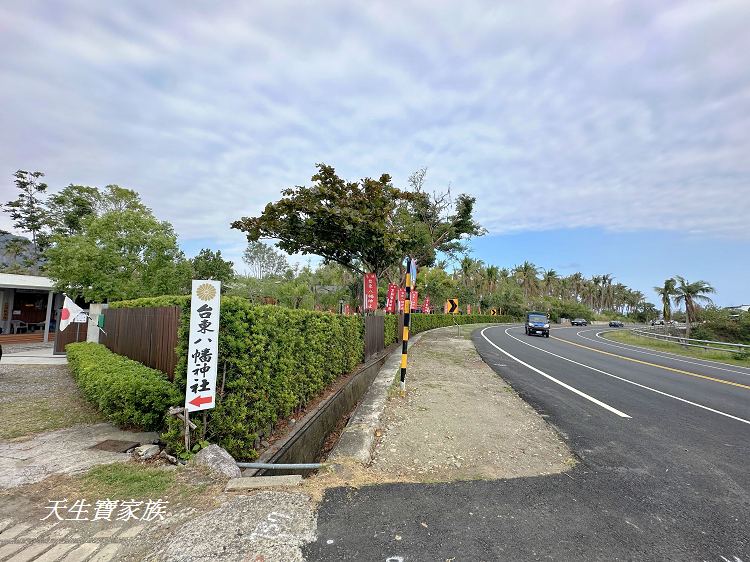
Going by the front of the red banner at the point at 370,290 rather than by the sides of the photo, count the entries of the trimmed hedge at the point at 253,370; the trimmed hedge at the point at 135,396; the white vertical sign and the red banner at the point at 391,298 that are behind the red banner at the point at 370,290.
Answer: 1

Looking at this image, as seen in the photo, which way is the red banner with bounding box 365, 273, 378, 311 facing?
toward the camera

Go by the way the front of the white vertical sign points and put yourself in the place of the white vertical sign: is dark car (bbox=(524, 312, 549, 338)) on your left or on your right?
on your left

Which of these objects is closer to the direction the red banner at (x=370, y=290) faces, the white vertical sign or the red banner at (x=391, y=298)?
the white vertical sign

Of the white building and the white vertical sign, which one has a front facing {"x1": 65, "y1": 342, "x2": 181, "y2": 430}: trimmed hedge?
the white building

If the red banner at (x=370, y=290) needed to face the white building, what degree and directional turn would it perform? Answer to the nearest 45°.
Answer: approximately 90° to its right

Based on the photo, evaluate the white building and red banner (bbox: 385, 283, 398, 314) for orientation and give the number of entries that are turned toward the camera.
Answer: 2

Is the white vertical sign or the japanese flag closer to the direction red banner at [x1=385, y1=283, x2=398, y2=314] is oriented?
the white vertical sign

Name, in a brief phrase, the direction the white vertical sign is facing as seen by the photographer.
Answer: facing the viewer

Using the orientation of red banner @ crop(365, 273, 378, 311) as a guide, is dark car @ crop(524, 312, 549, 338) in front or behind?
behind

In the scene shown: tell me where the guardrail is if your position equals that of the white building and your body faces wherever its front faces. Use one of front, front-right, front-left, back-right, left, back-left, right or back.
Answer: front-left

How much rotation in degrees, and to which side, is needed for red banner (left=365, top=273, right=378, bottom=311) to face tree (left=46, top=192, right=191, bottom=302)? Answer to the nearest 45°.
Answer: approximately 90° to its right

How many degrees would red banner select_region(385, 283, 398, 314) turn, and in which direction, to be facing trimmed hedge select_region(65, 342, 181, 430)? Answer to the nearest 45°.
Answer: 0° — it already faces it

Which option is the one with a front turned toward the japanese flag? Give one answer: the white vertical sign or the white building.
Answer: the white building
